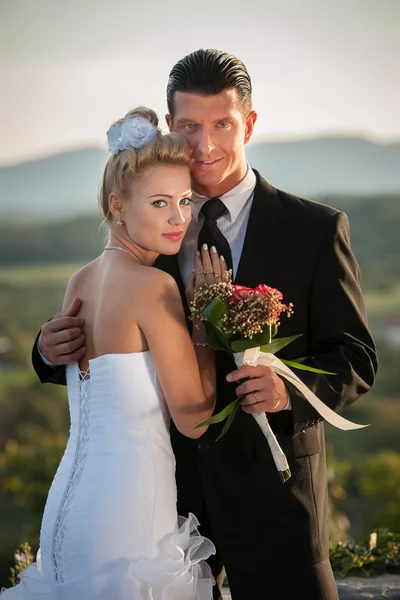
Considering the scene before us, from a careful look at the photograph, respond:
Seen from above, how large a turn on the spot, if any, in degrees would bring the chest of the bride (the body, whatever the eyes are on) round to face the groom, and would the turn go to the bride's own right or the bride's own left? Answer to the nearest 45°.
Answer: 0° — they already face them

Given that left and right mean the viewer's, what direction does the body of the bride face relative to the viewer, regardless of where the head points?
facing away from the viewer and to the right of the viewer
